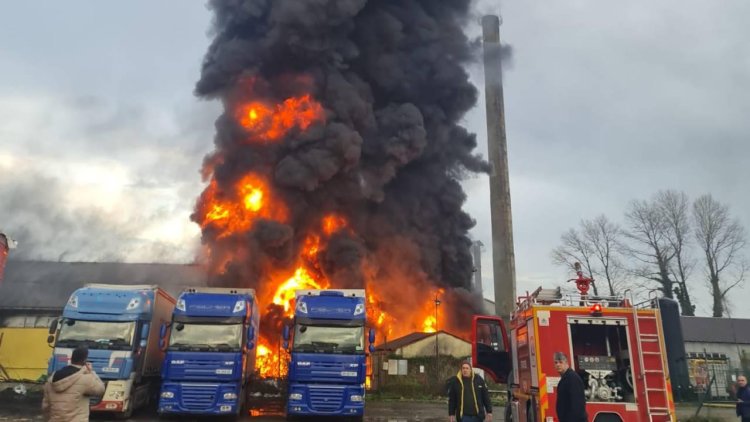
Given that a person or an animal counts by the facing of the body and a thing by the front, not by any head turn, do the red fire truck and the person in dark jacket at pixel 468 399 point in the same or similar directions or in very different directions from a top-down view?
very different directions

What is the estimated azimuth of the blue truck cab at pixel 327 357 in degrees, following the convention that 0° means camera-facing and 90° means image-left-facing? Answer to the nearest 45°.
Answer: approximately 0°

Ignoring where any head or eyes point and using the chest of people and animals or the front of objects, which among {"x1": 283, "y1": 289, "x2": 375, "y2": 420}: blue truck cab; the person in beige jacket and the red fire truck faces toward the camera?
the blue truck cab

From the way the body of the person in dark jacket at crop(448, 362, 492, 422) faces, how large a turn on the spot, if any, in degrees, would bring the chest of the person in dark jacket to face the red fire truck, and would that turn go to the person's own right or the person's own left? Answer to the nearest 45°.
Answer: approximately 135° to the person's own left

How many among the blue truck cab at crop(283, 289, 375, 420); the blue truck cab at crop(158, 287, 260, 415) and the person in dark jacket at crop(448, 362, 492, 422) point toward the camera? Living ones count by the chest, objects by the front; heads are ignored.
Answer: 3

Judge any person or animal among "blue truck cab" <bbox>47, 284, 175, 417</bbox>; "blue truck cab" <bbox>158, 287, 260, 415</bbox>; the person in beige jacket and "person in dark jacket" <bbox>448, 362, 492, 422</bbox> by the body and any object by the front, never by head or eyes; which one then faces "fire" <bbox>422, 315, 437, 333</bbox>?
the person in beige jacket

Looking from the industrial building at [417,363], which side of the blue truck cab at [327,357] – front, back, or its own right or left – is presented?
back

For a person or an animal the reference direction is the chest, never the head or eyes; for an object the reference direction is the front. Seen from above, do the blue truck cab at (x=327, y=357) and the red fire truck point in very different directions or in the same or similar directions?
very different directions

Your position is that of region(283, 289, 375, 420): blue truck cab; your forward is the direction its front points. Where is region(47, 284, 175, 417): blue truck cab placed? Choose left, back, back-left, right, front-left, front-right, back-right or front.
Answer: right

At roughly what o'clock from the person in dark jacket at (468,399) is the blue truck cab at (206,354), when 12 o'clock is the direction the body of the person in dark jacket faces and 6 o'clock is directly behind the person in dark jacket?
The blue truck cab is roughly at 4 o'clock from the person in dark jacket.
